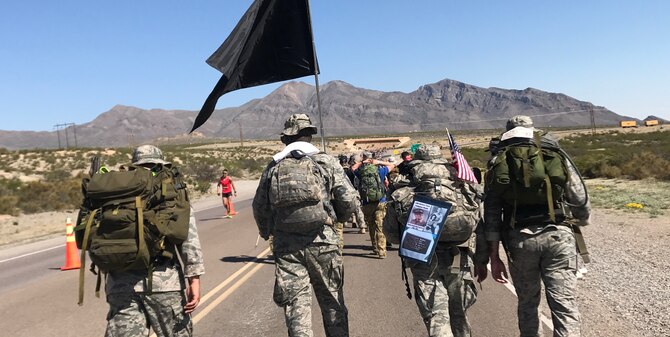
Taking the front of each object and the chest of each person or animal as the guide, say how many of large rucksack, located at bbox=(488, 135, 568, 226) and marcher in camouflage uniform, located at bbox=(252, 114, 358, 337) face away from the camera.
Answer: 1

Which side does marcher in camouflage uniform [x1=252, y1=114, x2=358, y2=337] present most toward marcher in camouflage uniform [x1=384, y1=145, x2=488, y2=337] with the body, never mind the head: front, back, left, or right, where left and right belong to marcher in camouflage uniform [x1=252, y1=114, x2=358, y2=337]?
right

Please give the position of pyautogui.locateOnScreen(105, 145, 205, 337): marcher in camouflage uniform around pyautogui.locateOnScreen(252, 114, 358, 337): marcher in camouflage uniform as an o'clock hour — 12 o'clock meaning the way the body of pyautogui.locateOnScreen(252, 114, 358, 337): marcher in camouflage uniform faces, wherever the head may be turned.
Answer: pyautogui.locateOnScreen(105, 145, 205, 337): marcher in camouflage uniform is roughly at 8 o'clock from pyautogui.locateOnScreen(252, 114, 358, 337): marcher in camouflage uniform.

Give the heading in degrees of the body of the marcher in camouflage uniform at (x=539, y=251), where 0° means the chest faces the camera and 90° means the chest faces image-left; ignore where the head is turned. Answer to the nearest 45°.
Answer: approximately 180°

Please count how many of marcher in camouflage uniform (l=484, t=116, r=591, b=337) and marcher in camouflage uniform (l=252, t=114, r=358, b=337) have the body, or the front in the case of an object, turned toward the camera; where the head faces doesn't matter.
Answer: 0

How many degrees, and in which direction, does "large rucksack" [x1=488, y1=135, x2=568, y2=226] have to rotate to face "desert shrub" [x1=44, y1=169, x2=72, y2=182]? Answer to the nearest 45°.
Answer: approximately 135° to its right

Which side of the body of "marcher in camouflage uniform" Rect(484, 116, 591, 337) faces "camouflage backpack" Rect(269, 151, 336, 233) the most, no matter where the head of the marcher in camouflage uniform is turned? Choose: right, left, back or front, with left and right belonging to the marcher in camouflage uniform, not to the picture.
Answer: left

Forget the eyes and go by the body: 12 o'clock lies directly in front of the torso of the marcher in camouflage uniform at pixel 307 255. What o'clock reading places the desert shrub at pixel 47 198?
The desert shrub is roughly at 11 o'clock from the marcher in camouflage uniform.

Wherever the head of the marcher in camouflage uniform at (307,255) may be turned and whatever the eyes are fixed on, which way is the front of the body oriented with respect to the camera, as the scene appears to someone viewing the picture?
away from the camera
